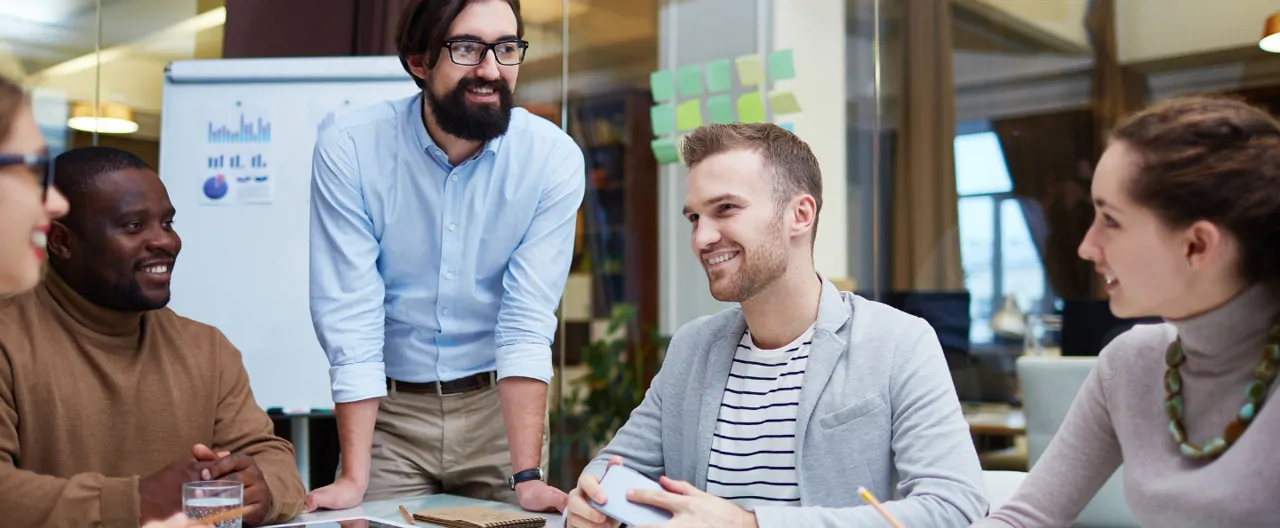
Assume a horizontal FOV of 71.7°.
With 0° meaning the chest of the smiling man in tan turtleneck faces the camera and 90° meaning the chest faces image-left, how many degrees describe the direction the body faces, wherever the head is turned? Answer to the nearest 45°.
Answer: approximately 315°

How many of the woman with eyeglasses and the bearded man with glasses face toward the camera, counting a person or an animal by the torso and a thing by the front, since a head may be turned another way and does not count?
1

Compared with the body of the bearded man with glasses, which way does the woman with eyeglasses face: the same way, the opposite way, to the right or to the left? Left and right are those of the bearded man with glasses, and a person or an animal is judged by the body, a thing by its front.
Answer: to the left

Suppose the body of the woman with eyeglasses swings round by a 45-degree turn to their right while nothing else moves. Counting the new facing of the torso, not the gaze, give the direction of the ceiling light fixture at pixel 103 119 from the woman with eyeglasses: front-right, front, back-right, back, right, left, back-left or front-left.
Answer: back-left

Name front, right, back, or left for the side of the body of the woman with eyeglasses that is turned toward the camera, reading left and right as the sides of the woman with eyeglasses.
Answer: right

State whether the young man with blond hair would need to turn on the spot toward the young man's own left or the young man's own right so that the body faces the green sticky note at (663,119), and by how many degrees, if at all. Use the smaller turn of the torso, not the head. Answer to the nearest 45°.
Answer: approximately 135° to the young man's own right

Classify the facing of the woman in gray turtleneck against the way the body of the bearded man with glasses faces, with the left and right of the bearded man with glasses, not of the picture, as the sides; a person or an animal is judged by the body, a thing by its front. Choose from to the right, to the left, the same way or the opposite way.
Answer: to the right

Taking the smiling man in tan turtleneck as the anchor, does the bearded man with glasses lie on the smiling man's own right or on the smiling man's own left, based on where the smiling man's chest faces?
on the smiling man's own left

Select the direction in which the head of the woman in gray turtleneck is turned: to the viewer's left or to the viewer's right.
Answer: to the viewer's left

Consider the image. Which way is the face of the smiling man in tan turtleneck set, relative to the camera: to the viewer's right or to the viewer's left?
to the viewer's right

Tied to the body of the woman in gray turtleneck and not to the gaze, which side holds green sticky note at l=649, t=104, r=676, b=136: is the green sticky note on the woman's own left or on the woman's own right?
on the woman's own right
